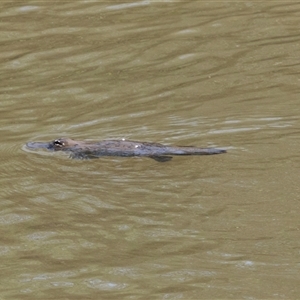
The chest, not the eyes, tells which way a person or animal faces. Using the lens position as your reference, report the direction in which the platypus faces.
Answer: facing to the left of the viewer
